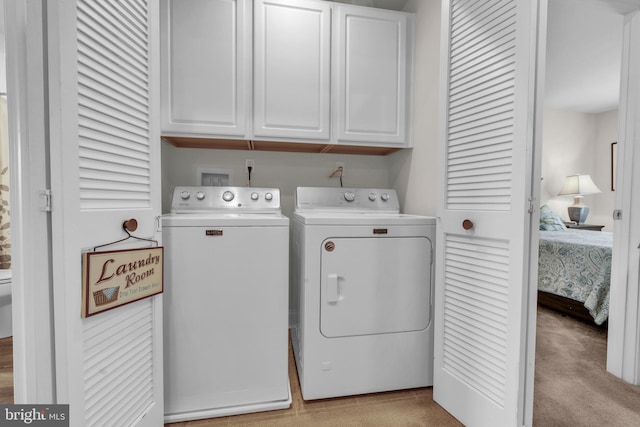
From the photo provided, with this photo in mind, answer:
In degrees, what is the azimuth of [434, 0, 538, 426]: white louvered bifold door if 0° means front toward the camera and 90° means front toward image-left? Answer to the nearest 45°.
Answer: approximately 45°

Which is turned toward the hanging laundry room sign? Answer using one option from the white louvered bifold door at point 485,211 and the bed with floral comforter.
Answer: the white louvered bifold door

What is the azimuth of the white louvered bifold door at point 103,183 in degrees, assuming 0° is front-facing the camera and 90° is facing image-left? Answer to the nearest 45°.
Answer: approximately 315°

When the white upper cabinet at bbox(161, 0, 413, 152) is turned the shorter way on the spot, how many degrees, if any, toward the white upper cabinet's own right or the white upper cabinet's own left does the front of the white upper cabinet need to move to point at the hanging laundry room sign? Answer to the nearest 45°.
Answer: approximately 45° to the white upper cabinet's own right

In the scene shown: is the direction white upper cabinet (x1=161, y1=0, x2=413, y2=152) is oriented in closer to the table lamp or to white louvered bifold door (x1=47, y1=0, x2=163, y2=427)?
the white louvered bifold door

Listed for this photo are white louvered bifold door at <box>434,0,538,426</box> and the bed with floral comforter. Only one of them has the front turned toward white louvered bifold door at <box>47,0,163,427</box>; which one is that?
white louvered bifold door at <box>434,0,538,426</box>
